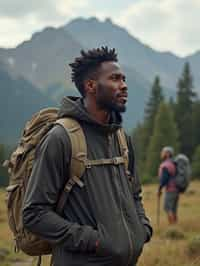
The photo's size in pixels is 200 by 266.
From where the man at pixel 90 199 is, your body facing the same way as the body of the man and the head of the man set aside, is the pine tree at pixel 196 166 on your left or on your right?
on your left

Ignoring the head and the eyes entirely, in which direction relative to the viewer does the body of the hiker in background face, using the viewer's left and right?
facing to the left of the viewer

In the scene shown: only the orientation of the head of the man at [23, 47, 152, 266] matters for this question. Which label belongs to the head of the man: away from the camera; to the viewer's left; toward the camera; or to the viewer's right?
to the viewer's right

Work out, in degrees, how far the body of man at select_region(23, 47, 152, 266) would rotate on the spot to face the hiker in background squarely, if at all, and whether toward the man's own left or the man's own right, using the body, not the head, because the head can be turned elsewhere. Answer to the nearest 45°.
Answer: approximately 135° to the man's own left

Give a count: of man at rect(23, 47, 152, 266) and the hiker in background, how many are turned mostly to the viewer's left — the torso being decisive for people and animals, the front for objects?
1
